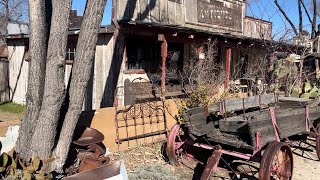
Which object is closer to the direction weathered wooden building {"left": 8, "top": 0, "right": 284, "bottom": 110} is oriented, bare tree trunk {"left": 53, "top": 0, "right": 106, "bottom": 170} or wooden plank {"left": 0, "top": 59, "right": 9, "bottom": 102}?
the bare tree trunk

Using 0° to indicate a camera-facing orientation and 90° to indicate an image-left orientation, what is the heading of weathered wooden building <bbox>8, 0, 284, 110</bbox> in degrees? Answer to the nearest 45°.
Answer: approximately 315°

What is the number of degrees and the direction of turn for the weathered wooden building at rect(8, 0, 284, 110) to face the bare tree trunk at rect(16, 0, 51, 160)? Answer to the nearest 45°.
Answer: approximately 45° to its right

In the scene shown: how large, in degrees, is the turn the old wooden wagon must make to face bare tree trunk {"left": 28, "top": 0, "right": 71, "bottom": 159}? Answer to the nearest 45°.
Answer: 0° — it already faces it

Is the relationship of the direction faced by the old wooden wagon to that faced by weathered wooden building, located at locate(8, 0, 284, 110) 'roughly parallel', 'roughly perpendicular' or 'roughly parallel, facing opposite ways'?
roughly perpendicular
